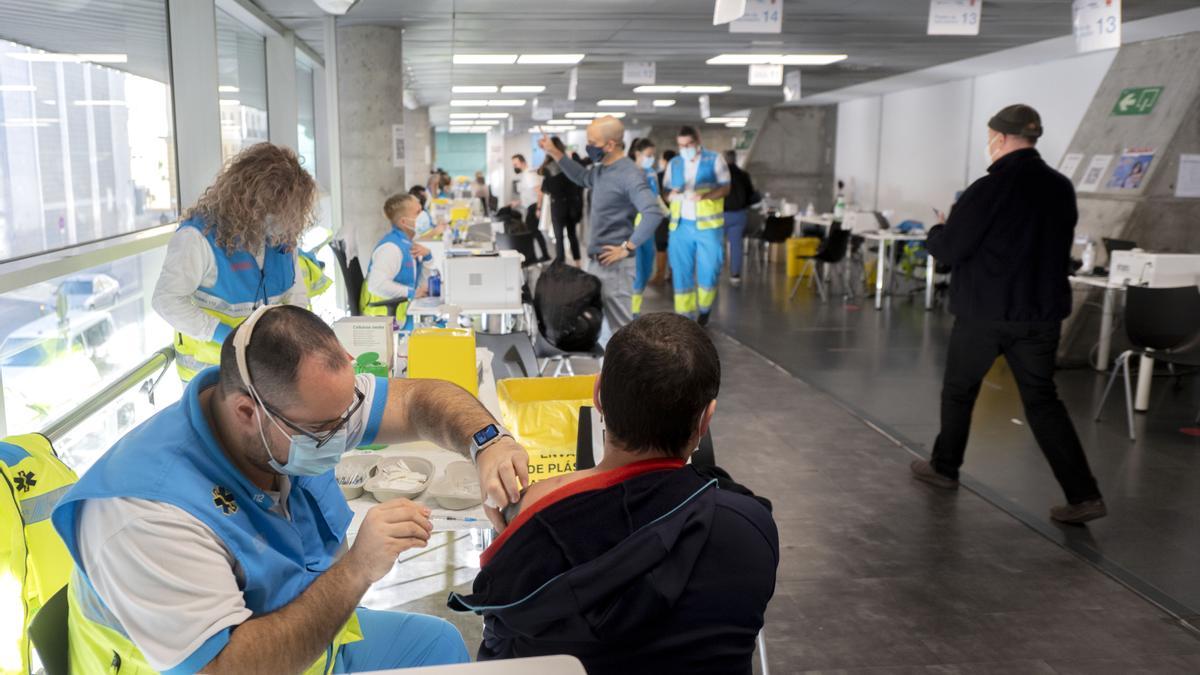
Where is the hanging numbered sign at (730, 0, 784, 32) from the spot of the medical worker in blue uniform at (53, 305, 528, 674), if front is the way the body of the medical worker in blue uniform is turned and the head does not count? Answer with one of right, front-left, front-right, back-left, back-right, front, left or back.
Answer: left

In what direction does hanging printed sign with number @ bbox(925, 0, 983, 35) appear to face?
toward the camera

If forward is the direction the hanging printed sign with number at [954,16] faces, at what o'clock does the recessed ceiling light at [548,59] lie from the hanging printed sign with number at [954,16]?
The recessed ceiling light is roughly at 4 o'clock from the hanging printed sign with number.

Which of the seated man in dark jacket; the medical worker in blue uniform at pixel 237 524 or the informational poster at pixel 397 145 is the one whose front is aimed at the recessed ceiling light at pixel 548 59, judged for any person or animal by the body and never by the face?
the seated man in dark jacket

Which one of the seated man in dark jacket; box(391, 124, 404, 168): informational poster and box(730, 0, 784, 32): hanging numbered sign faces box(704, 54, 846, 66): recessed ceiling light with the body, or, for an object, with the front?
the seated man in dark jacket

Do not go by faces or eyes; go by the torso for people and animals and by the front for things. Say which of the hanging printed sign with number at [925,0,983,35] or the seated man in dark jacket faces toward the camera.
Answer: the hanging printed sign with number

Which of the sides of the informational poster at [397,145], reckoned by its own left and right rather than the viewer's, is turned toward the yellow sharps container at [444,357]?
front

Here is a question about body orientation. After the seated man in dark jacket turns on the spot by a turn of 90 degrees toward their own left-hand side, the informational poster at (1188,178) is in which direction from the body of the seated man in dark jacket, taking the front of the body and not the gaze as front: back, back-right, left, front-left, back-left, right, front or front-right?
back-right

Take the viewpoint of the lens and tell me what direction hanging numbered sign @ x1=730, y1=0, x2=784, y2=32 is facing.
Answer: facing the viewer

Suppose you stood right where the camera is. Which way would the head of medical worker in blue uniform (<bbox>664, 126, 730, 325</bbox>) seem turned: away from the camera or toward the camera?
toward the camera

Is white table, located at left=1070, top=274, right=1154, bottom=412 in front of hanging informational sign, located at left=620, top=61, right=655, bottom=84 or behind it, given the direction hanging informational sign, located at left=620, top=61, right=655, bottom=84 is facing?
in front

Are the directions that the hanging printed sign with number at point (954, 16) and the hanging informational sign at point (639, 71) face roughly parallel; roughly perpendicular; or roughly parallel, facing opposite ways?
roughly parallel

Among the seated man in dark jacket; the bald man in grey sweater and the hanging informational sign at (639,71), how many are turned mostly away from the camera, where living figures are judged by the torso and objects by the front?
1

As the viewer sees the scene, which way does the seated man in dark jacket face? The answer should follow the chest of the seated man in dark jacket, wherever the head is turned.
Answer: away from the camera

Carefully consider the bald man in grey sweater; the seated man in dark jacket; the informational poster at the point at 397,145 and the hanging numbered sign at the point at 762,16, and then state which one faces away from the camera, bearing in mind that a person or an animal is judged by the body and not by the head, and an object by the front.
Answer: the seated man in dark jacket

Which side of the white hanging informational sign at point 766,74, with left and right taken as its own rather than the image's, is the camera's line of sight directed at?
front

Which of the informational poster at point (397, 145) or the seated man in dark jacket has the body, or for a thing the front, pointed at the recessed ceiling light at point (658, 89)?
the seated man in dark jacket
